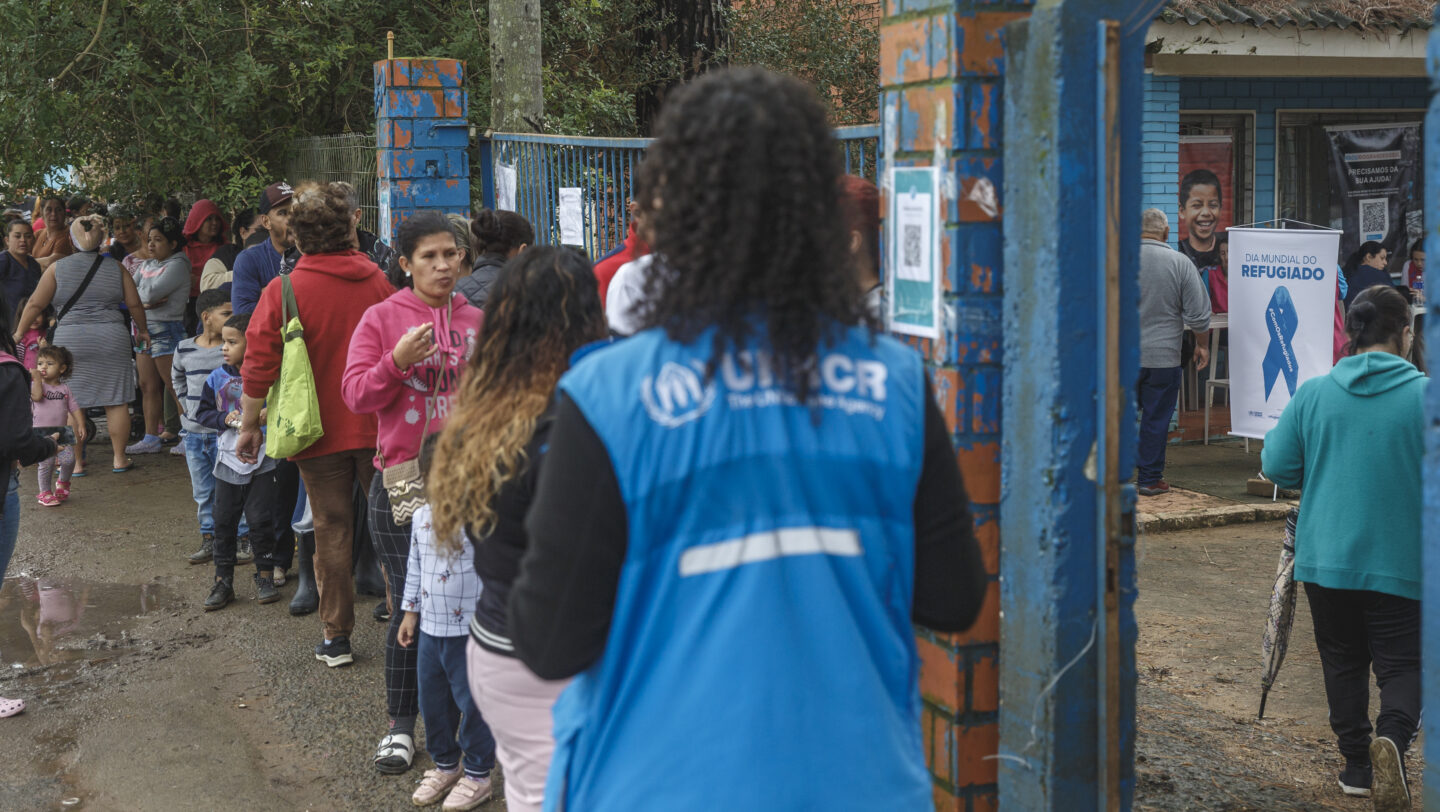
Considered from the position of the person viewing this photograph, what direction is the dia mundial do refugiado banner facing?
facing the viewer

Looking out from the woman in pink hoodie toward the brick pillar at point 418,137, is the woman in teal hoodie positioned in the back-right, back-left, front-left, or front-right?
back-right

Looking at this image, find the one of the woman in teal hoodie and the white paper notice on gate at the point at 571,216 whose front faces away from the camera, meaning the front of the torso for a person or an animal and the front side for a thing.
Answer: the woman in teal hoodie

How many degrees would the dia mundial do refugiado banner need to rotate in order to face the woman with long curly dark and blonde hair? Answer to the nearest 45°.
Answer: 0° — it already faces them

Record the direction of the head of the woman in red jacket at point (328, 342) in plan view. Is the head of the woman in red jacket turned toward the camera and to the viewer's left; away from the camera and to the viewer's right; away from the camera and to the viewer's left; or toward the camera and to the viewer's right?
away from the camera and to the viewer's left

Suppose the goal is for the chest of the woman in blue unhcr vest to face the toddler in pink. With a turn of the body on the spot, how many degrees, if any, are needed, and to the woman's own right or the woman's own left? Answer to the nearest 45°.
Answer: approximately 45° to the woman's own left

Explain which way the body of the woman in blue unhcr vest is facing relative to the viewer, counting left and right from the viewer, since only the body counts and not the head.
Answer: facing away from the viewer

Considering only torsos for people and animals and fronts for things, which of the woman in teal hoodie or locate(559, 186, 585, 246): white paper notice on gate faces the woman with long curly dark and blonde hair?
the white paper notice on gate

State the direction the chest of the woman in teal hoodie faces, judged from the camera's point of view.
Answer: away from the camera

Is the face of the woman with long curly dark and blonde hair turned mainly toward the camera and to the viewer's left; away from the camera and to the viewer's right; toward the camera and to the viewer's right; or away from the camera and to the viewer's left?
away from the camera and to the viewer's left

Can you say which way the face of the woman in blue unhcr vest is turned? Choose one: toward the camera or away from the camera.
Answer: away from the camera

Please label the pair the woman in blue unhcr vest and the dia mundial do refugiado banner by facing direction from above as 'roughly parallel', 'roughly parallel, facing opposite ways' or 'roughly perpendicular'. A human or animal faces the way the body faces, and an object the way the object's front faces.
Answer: roughly parallel, facing opposite ways

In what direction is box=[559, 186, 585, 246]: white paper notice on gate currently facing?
toward the camera

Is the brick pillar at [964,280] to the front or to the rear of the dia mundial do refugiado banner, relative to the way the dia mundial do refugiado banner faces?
to the front

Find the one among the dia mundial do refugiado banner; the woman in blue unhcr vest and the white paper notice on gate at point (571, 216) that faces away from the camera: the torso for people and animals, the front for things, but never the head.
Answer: the woman in blue unhcr vest

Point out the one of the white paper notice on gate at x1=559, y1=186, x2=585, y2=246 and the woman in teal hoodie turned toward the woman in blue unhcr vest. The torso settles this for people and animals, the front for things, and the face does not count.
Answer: the white paper notice on gate
